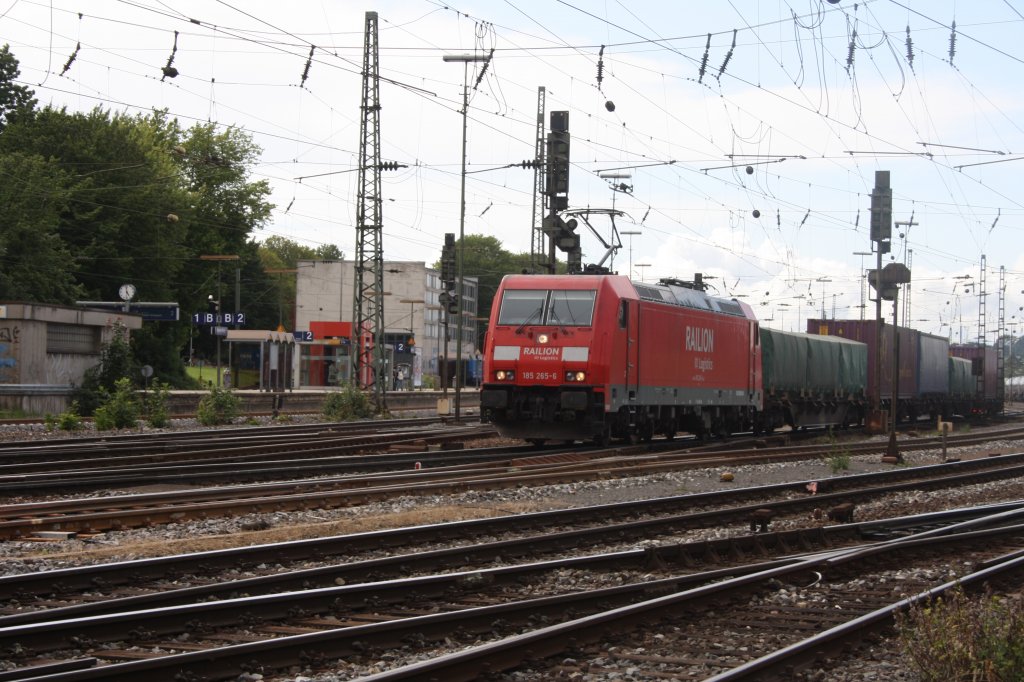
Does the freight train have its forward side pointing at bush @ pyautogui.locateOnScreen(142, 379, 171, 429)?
no

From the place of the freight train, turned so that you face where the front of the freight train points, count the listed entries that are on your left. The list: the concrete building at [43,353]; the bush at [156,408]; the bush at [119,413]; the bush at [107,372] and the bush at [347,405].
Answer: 0

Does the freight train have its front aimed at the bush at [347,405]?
no

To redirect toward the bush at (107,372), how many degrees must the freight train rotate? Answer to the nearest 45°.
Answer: approximately 90° to its right

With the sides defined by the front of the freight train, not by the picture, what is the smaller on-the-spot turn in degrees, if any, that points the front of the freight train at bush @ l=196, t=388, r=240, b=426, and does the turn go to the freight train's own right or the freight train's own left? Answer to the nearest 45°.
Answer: approximately 90° to the freight train's own right

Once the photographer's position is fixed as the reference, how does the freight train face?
facing the viewer and to the left of the viewer

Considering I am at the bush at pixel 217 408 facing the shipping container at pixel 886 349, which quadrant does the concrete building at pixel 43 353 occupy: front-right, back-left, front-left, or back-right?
back-left

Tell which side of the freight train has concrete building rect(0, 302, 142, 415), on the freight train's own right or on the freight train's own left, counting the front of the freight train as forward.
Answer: on the freight train's own right

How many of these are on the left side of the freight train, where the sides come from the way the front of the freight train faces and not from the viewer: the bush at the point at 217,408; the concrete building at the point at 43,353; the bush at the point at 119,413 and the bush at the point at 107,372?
0

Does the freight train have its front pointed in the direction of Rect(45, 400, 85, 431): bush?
no
